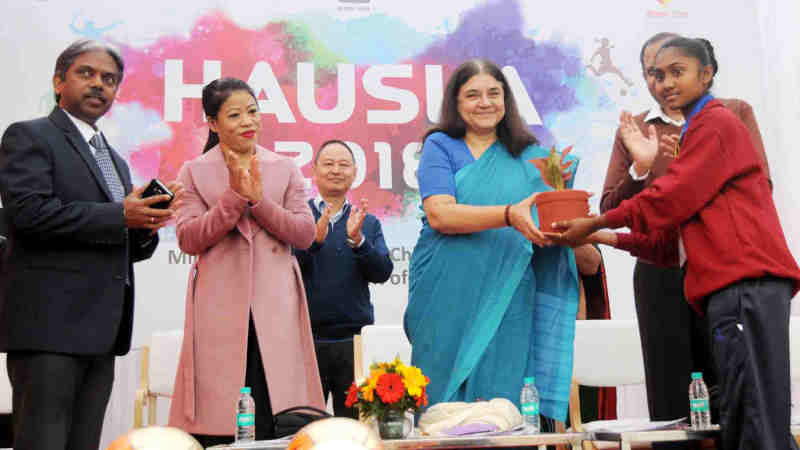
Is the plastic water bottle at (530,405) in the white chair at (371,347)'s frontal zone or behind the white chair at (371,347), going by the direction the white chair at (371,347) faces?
frontal zone

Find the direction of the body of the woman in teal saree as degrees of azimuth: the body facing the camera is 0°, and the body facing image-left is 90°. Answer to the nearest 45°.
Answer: approximately 315°

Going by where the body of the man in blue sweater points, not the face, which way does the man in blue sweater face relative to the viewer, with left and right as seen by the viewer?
facing the viewer

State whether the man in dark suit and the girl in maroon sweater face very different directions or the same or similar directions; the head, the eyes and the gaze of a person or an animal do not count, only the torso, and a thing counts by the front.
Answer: very different directions

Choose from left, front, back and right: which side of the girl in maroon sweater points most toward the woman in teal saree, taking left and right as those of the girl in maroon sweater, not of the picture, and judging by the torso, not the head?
front

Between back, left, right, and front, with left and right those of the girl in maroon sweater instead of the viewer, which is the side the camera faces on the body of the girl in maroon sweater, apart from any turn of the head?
left

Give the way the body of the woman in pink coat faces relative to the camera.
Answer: toward the camera

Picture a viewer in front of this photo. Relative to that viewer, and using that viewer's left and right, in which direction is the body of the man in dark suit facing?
facing the viewer and to the right of the viewer

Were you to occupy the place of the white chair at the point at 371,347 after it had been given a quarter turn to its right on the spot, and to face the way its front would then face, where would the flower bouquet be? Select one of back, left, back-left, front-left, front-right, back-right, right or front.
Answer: left
